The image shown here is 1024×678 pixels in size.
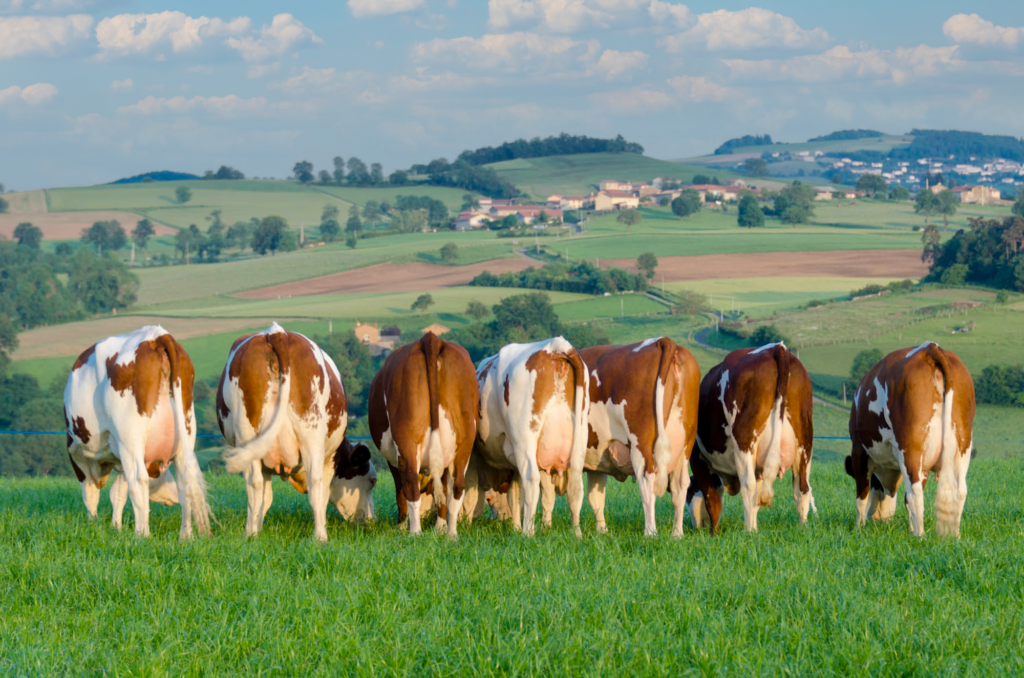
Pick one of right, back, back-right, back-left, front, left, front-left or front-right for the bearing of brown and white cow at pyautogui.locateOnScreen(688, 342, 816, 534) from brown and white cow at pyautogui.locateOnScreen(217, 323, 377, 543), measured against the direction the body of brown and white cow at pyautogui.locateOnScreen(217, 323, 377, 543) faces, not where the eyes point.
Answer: right

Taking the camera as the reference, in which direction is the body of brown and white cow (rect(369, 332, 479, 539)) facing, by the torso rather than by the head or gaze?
away from the camera

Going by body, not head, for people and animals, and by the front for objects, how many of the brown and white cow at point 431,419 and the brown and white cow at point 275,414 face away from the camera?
2

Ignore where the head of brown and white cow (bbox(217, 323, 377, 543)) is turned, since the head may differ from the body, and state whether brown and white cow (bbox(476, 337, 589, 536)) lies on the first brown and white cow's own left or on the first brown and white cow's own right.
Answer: on the first brown and white cow's own right

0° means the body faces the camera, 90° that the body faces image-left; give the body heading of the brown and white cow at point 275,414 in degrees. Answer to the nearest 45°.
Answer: approximately 180°

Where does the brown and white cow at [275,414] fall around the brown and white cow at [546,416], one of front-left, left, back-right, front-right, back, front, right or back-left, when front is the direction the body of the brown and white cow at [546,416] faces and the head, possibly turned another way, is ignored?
front-left

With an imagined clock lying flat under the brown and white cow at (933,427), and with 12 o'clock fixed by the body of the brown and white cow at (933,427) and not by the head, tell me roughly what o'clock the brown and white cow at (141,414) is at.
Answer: the brown and white cow at (141,414) is roughly at 10 o'clock from the brown and white cow at (933,427).

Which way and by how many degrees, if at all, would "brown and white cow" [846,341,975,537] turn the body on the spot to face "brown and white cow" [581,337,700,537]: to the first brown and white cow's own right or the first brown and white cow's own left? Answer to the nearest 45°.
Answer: approximately 45° to the first brown and white cow's own left

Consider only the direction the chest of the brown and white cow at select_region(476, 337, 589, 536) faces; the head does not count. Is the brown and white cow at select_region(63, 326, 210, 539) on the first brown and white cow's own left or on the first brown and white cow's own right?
on the first brown and white cow's own left

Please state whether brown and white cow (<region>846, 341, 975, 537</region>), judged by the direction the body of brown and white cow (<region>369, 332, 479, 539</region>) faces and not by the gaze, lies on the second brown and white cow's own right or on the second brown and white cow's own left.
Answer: on the second brown and white cow's own right

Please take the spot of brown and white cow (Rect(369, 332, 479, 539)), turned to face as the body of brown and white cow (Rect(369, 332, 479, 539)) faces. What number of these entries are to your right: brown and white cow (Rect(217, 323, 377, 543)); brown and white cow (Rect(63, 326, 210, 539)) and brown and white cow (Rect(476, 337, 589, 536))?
1

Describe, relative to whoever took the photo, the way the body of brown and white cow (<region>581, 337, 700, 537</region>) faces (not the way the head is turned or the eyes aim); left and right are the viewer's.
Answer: facing away from the viewer and to the left of the viewer

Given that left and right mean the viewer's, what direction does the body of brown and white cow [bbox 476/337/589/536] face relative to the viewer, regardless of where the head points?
facing away from the viewer and to the left of the viewer

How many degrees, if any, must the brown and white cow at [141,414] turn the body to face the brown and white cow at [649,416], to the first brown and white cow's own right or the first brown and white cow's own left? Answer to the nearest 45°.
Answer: approximately 135° to the first brown and white cow's own right

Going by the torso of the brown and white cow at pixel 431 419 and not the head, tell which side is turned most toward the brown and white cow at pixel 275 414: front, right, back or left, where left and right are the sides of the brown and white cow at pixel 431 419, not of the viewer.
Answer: left

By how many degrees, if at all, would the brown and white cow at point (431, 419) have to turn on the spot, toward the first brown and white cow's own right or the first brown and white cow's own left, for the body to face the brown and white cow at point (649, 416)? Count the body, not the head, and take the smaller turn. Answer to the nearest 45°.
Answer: approximately 90° to the first brown and white cow's own right

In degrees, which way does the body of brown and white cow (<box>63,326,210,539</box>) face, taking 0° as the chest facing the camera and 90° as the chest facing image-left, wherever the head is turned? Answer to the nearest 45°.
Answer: approximately 135°
